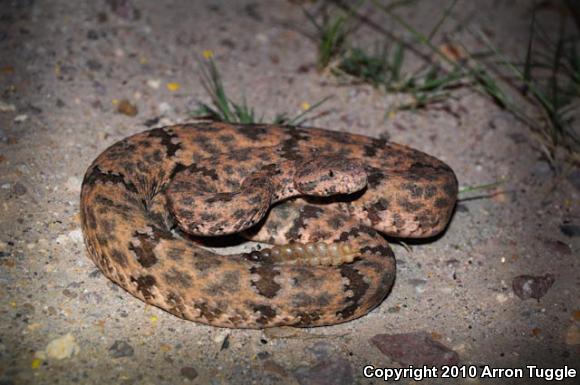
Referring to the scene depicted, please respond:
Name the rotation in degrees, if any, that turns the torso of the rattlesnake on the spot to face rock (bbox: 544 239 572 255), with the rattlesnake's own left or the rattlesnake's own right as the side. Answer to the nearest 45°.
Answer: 0° — it already faces it

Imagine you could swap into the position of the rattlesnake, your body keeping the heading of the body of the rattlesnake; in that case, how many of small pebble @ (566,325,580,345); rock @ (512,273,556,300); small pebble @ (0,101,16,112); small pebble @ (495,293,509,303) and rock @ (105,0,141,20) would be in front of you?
3

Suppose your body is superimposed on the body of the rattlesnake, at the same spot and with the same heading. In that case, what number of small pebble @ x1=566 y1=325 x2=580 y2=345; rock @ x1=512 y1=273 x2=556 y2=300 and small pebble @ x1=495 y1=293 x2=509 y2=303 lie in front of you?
3

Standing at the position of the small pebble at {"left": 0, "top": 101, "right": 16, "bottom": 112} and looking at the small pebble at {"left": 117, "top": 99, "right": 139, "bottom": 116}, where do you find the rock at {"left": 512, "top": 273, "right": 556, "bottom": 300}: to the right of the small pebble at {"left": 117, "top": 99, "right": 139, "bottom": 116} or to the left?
right

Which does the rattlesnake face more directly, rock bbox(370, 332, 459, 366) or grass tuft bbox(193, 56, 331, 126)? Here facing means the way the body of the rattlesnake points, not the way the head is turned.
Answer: the rock

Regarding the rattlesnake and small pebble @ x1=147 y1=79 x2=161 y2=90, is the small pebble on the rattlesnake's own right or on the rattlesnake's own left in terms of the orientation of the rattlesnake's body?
on the rattlesnake's own left

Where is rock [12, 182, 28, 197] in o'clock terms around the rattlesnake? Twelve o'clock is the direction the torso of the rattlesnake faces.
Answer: The rock is roughly at 6 o'clock from the rattlesnake.

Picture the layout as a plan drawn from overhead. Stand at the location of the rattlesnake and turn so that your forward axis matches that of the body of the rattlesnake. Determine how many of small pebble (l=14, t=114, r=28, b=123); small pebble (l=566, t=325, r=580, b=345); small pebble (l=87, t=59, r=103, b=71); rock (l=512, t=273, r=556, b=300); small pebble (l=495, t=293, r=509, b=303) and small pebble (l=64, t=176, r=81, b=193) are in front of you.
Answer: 3

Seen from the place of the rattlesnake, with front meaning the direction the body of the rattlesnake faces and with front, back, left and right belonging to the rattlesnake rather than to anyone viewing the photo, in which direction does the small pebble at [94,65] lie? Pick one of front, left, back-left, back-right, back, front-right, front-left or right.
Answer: back-left

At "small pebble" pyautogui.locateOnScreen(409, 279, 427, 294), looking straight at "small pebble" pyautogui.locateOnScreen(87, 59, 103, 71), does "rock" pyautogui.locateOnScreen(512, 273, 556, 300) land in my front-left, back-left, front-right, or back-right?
back-right

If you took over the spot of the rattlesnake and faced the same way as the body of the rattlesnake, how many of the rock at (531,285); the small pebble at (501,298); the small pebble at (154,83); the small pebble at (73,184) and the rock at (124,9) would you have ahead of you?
2

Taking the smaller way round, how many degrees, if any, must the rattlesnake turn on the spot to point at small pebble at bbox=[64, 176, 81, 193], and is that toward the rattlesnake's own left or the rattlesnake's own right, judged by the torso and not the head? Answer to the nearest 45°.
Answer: approximately 180°

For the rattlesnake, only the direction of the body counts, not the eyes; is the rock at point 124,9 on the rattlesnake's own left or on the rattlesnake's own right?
on the rattlesnake's own left
